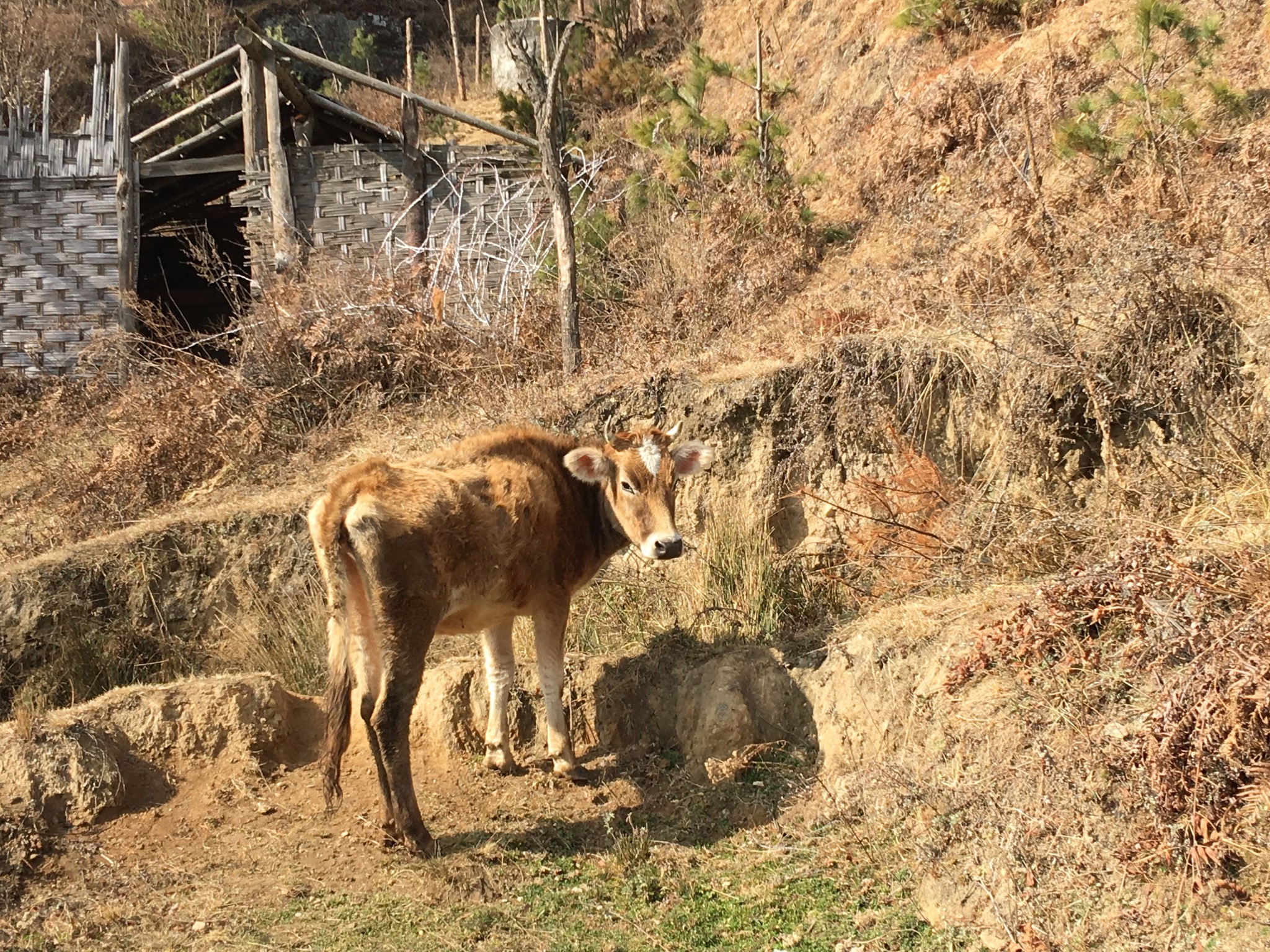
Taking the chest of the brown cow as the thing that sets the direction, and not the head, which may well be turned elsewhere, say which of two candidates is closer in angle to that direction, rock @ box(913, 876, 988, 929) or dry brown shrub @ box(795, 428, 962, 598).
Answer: the dry brown shrub

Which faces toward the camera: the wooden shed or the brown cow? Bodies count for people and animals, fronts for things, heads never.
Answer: the wooden shed

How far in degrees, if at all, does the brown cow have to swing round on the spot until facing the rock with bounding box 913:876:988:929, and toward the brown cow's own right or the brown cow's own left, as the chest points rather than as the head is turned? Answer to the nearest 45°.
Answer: approximately 90° to the brown cow's own right

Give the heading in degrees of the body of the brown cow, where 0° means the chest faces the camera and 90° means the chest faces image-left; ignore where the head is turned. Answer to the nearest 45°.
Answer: approximately 225°

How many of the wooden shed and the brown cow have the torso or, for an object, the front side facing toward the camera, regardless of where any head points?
1

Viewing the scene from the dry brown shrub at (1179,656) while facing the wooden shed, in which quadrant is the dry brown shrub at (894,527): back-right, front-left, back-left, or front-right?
front-right

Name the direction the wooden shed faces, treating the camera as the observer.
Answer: facing the viewer

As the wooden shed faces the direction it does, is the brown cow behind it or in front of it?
in front

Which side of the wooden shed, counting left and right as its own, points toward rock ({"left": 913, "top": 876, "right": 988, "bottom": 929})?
front
